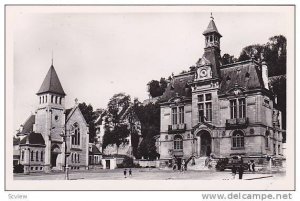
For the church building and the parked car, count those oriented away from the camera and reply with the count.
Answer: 0

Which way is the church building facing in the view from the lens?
facing the viewer and to the right of the viewer
